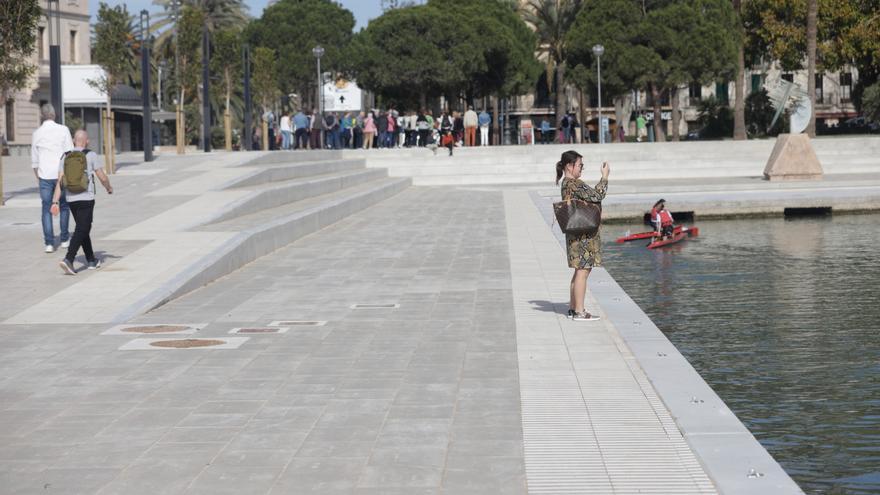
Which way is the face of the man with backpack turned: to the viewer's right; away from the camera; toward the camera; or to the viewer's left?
away from the camera

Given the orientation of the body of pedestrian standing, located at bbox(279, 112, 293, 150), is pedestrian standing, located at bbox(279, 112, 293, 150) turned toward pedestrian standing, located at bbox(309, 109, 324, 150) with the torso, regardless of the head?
no

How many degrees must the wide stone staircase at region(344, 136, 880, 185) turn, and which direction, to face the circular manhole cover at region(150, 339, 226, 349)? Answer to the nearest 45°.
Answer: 0° — it already faces it

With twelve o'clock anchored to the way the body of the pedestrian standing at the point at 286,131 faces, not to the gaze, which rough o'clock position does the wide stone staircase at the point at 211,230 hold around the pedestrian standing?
The wide stone staircase is roughly at 6 o'clock from the pedestrian standing.

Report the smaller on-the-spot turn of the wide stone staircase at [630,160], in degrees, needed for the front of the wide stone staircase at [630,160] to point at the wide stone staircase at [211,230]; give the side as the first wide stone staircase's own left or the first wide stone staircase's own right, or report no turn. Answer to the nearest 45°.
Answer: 0° — it already faces it

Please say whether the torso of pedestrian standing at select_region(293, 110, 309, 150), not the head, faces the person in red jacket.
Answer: no

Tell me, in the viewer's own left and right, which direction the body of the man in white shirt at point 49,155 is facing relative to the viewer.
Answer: facing away from the viewer

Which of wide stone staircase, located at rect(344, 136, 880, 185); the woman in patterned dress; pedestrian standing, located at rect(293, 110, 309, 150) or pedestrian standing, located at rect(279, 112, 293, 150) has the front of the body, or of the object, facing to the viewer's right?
the woman in patterned dress

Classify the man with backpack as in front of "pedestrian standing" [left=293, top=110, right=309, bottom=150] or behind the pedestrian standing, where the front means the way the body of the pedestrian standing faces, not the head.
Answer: behind

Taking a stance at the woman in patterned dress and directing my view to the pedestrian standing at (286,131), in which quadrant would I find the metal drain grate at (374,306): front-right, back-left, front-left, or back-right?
front-left

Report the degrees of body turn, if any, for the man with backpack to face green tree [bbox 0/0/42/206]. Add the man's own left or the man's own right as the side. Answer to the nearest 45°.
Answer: approximately 45° to the man's own left
